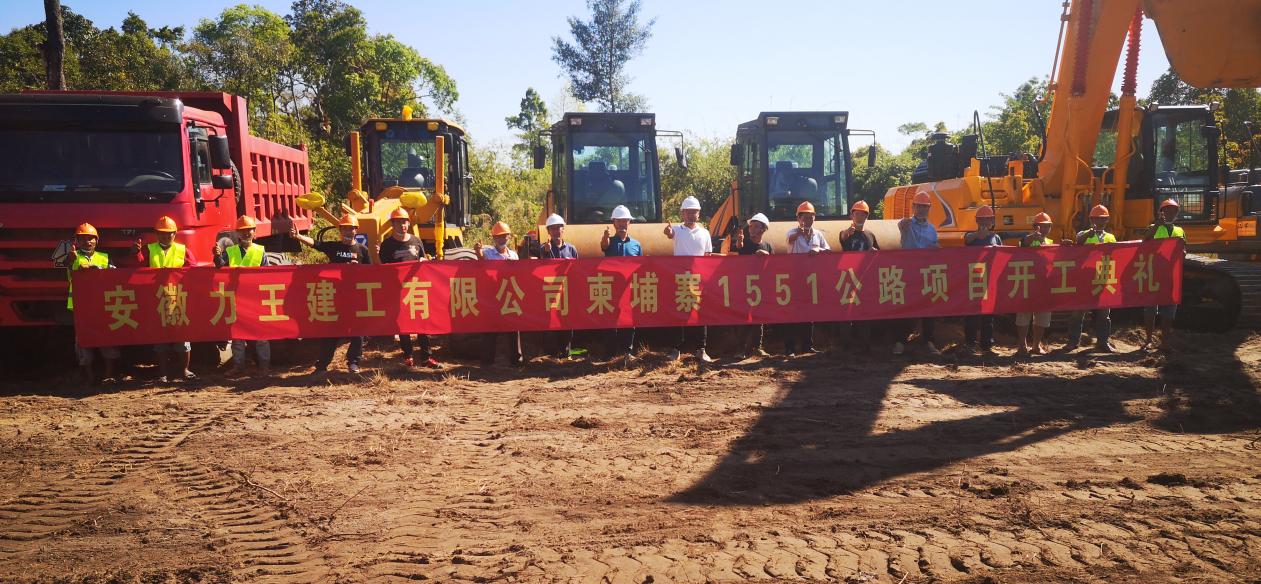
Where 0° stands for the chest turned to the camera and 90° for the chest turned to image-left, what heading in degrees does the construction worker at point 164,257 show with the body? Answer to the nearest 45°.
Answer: approximately 0°

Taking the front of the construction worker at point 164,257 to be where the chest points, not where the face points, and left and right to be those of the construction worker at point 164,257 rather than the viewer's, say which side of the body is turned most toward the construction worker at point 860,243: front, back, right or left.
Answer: left

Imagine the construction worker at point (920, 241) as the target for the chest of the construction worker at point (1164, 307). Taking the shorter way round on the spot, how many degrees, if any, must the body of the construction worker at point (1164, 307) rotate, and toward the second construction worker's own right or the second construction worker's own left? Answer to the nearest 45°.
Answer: approximately 45° to the second construction worker's own right

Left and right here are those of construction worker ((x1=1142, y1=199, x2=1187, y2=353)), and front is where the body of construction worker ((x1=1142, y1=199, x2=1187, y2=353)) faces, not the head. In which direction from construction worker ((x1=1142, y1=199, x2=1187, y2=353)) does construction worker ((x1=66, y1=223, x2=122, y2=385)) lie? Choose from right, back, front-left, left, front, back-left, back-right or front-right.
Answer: front-right

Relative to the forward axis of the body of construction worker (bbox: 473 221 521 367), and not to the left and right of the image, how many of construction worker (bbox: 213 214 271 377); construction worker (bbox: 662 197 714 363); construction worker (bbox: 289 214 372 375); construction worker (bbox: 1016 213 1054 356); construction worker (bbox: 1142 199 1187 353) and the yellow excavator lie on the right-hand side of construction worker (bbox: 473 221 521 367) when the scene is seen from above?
2

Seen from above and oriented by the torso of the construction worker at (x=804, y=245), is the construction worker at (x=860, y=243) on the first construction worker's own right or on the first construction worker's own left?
on the first construction worker's own left

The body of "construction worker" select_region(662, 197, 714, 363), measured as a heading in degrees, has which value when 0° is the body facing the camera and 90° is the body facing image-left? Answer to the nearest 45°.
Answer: approximately 0°
